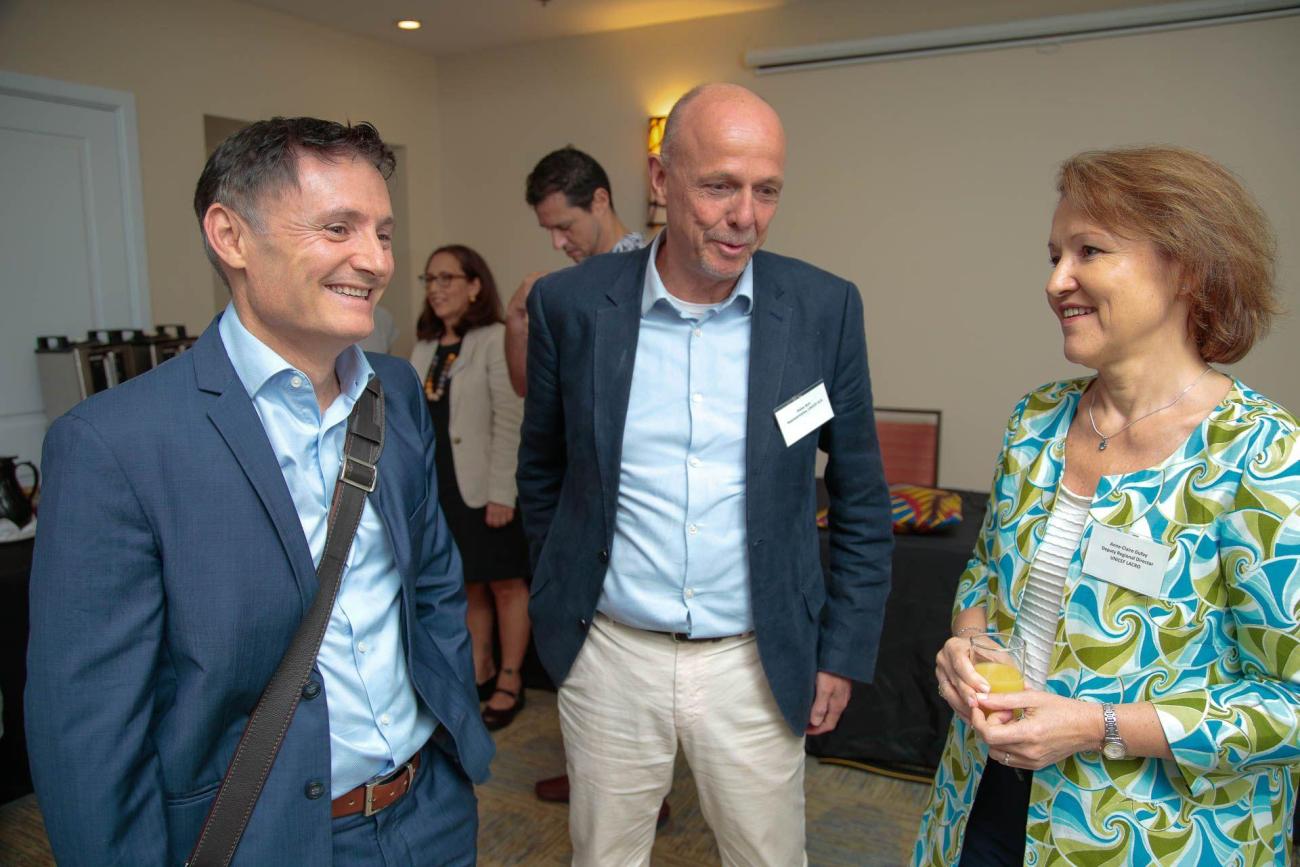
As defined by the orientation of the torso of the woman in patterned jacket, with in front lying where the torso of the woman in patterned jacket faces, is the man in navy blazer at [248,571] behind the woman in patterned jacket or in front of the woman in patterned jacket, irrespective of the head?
in front

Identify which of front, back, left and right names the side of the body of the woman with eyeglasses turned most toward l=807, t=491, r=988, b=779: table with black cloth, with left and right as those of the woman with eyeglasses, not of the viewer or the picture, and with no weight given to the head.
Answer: left

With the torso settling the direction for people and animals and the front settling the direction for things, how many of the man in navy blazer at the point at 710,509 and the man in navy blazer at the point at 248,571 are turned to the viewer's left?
0

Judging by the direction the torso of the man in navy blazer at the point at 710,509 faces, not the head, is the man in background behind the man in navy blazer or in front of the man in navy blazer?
behind

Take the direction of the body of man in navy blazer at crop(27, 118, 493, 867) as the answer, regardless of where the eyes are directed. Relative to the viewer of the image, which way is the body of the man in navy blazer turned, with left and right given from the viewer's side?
facing the viewer and to the right of the viewer

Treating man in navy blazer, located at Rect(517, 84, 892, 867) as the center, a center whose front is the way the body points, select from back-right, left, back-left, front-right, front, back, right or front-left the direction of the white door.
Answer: back-right

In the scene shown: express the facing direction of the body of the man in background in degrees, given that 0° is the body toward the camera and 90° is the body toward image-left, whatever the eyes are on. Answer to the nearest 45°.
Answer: approximately 45°

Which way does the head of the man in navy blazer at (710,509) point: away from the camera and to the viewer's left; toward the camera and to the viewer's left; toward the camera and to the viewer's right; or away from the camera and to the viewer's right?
toward the camera and to the viewer's right

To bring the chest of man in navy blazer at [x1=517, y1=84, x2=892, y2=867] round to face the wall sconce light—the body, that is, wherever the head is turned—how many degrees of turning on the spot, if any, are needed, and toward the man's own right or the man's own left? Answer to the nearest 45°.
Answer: approximately 180°

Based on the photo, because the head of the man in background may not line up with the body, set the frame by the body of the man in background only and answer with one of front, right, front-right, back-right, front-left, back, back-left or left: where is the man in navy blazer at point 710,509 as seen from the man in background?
front-left

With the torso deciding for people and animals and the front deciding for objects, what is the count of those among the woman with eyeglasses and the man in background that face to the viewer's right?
0

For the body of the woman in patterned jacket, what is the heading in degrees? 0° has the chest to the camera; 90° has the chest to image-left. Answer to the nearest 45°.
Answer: approximately 45°
